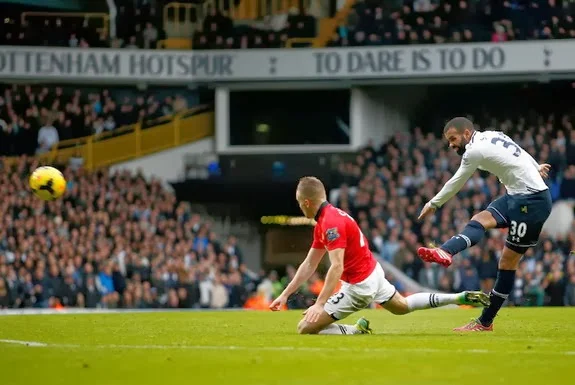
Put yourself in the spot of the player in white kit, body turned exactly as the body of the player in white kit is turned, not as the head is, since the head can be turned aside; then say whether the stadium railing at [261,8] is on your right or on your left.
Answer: on your right

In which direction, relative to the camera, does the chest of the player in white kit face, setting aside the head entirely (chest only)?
to the viewer's left

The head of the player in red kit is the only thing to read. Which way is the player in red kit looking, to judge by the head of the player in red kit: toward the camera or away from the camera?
away from the camera
